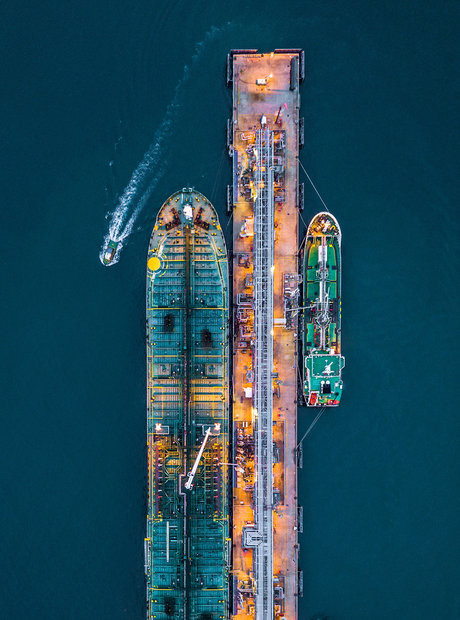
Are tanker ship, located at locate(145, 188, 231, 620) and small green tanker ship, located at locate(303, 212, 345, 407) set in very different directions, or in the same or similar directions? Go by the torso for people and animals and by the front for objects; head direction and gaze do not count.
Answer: same or similar directions

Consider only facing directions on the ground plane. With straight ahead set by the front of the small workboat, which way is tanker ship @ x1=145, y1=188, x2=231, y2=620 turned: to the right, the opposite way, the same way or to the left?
the opposite way

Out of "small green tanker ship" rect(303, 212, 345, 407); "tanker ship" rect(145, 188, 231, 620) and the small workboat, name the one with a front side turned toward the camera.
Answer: the small workboat

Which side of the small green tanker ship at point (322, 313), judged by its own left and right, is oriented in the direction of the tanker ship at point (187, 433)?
left

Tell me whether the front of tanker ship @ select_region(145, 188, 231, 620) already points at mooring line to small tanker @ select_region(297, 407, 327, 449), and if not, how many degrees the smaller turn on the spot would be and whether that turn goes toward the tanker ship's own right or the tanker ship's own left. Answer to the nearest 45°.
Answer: approximately 90° to the tanker ship's own right

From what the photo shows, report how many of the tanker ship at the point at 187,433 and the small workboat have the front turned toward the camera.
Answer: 1

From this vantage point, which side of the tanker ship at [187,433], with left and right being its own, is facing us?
back

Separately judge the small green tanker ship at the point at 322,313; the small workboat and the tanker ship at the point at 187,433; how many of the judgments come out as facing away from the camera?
2

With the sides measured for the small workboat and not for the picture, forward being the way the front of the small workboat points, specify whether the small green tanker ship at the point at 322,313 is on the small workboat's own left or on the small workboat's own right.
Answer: on the small workboat's own left

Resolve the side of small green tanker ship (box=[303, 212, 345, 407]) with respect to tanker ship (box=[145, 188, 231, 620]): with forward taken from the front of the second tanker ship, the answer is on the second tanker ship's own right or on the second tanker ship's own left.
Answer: on the second tanker ship's own right

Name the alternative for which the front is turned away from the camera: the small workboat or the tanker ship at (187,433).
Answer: the tanker ship

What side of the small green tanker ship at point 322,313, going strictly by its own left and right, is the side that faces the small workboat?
left

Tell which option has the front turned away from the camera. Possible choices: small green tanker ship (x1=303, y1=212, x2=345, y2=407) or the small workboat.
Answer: the small green tanker ship

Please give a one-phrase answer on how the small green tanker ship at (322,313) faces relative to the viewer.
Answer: facing away from the viewer
